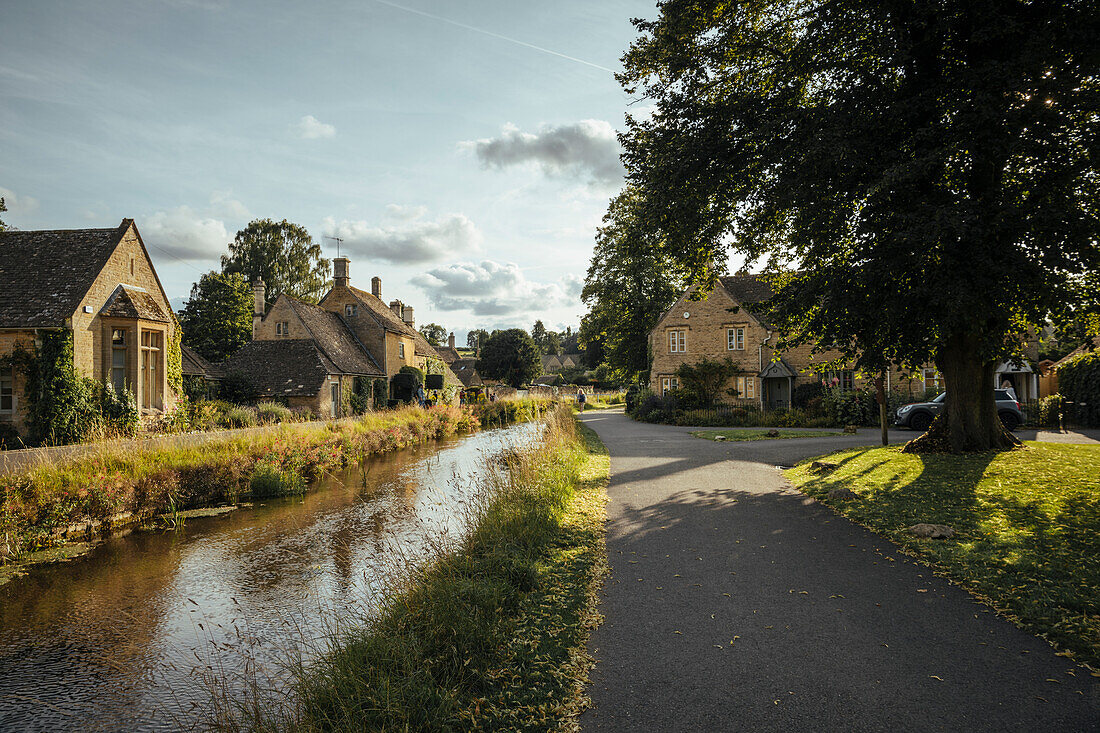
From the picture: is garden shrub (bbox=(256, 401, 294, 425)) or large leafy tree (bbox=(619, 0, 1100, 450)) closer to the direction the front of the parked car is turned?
the garden shrub

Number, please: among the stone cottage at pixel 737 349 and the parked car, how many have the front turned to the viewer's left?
1

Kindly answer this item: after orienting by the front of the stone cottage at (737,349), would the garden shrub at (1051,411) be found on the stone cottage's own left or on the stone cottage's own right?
on the stone cottage's own left

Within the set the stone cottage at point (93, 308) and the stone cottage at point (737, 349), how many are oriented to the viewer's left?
0

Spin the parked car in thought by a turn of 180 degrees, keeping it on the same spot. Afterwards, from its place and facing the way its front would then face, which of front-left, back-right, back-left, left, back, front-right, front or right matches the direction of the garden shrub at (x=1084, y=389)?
front-left

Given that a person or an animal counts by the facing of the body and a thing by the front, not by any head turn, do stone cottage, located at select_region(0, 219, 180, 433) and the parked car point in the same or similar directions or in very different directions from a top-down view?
very different directions

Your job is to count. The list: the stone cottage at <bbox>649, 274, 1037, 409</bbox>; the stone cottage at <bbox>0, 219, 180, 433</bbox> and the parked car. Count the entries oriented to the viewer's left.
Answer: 1

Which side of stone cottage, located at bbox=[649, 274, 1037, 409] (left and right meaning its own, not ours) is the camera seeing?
front

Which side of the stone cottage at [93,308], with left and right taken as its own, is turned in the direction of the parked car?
front

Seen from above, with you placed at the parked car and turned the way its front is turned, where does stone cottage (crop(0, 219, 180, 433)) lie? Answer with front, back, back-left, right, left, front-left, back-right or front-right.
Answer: front-left

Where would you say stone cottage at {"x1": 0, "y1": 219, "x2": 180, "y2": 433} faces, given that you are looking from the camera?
facing the viewer and to the right of the viewer

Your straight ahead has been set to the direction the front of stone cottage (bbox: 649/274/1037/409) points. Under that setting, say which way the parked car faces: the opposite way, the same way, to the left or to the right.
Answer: to the right

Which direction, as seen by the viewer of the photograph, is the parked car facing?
facing to the left of the viewer

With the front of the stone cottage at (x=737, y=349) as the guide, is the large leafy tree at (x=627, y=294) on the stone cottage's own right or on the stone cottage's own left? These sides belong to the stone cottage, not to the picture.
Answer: on the stone cottage's own right

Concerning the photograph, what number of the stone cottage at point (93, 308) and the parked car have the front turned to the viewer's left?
1
